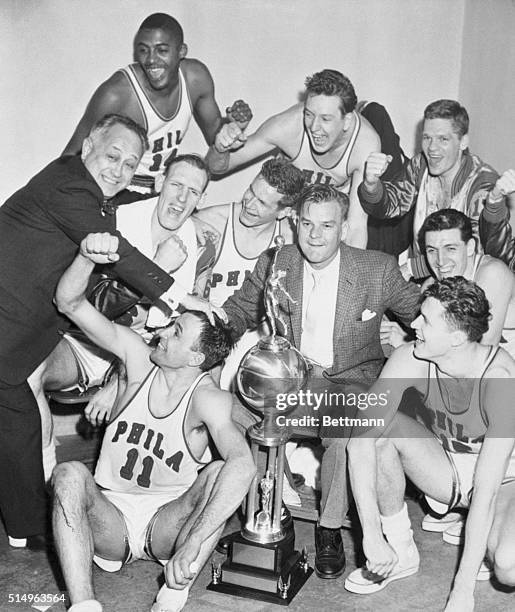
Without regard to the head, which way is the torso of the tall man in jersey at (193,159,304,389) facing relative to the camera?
toward the camera

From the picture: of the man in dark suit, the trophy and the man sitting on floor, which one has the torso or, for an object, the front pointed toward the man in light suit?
the man in dark suit

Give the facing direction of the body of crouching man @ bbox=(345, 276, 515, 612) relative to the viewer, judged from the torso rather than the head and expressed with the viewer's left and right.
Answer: facing the viewer and to the left of the viewer

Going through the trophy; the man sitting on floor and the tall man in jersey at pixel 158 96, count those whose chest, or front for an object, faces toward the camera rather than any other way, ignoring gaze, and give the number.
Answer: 3

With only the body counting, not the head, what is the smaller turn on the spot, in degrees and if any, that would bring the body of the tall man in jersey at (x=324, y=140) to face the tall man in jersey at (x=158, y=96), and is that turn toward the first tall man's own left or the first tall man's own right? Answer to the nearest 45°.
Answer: approximately 45° to the first tall man's own right

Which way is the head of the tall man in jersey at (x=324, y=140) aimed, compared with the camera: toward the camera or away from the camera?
toward the camera

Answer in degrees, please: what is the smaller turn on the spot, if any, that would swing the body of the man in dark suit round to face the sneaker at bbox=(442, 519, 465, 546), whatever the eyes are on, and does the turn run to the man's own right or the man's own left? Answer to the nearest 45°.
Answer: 0° — they already face it

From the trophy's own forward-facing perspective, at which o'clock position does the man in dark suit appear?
The man in dark suit is roughly at 4 o'clock from the trophy.

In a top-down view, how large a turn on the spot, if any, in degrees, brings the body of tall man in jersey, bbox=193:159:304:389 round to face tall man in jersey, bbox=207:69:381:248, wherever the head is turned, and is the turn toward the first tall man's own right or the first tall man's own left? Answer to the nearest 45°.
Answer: approximately 135° to the first tall man's own left

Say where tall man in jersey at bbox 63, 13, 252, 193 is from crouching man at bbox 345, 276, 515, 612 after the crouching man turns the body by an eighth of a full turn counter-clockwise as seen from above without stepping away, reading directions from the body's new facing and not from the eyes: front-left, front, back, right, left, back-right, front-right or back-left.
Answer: back-right

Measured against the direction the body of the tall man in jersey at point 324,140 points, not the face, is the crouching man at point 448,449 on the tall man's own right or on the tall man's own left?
on the tall man's own left

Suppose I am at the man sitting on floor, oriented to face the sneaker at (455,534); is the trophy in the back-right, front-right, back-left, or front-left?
front-right

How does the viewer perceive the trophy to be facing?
facing the viewer

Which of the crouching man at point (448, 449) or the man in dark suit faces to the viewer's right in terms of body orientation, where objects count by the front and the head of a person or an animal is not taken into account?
the man in dark suit

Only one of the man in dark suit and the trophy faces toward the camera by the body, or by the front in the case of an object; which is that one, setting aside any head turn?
the trophy
